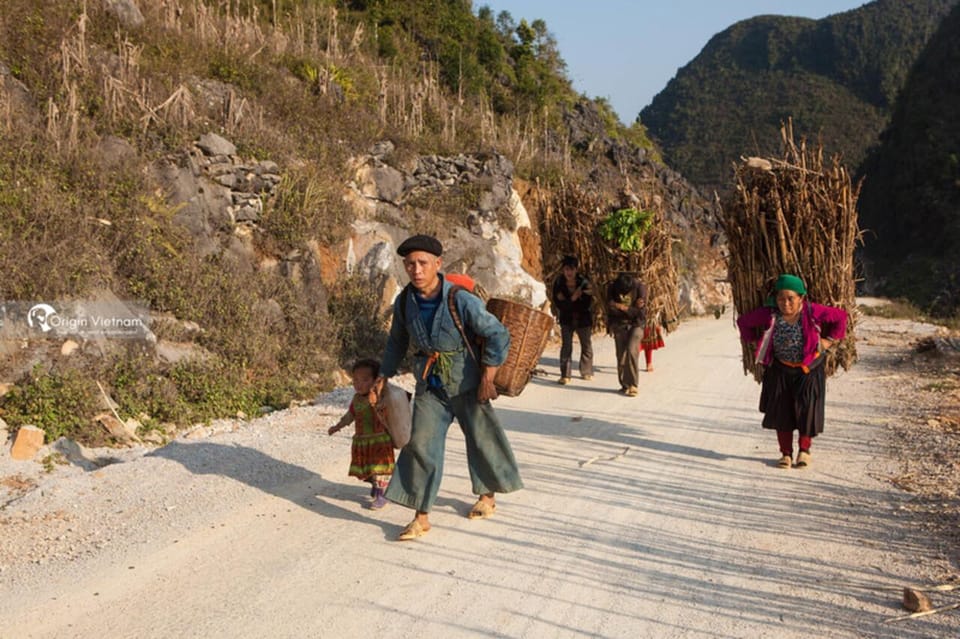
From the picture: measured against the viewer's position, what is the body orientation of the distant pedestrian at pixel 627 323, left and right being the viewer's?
facing the viewer

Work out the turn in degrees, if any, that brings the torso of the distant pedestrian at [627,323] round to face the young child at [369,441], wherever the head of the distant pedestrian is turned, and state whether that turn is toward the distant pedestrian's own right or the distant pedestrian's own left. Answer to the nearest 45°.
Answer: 0° — they already face them

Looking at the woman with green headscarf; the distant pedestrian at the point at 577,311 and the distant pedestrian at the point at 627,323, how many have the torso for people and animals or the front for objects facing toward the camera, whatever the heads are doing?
3

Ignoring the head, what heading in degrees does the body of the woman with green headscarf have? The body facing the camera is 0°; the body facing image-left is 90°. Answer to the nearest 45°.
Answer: approximately 0°

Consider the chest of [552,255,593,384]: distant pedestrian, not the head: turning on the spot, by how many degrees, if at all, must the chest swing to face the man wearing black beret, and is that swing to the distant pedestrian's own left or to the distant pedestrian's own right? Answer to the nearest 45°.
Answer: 0° — they already face them

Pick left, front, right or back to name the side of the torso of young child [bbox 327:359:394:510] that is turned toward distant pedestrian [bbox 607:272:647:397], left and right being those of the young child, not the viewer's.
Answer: back

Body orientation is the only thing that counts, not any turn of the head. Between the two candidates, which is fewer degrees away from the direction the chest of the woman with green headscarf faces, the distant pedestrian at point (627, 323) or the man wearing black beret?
the man wearing black beret

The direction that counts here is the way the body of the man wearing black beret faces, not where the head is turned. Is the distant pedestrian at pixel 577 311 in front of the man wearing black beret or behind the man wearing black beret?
behind

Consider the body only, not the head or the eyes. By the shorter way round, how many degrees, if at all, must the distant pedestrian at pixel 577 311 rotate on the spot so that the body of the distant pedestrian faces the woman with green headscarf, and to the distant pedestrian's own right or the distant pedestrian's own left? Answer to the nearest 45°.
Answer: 0° — they already face them

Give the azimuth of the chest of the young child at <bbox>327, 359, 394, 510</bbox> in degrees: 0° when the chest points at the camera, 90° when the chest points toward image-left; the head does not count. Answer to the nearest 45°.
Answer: approximately 45°

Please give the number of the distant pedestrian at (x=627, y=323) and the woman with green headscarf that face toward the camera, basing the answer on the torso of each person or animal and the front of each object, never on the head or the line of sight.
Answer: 2
